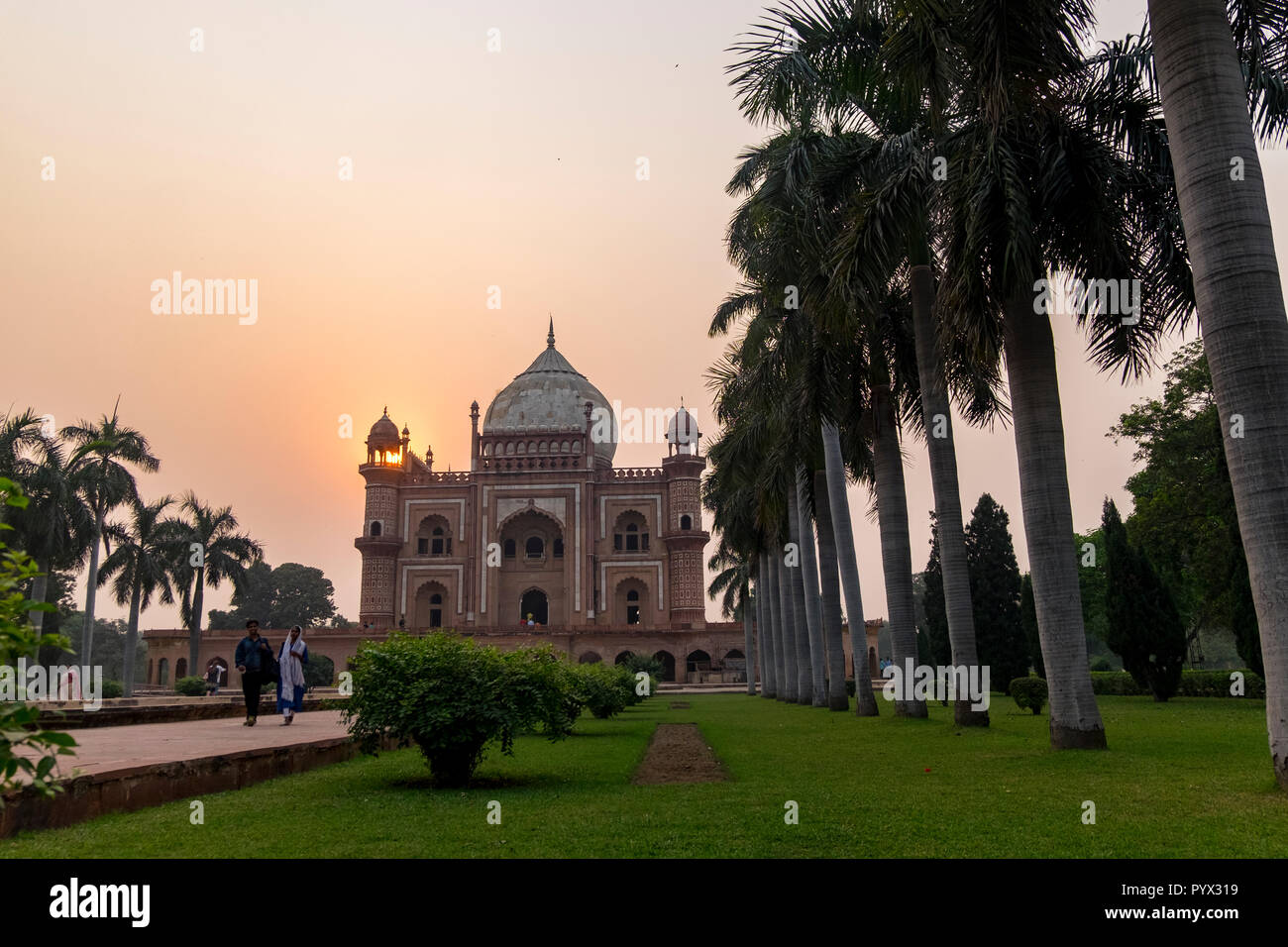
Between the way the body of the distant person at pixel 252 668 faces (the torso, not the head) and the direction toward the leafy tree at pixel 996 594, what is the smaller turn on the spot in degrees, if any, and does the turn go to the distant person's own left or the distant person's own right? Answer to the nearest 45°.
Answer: approximately 135° to the distant person's own left

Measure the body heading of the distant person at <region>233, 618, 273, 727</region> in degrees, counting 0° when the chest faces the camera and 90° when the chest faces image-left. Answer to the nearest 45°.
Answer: approximately 0°

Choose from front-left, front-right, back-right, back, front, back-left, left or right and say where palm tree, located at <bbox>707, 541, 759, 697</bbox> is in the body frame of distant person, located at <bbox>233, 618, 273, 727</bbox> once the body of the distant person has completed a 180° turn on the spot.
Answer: front-right

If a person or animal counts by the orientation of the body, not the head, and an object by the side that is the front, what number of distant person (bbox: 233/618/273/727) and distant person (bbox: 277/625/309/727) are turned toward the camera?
2

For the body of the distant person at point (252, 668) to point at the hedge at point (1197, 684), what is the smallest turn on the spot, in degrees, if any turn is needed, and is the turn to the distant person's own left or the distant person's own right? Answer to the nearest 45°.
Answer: approximately 90° to the distant person's own left

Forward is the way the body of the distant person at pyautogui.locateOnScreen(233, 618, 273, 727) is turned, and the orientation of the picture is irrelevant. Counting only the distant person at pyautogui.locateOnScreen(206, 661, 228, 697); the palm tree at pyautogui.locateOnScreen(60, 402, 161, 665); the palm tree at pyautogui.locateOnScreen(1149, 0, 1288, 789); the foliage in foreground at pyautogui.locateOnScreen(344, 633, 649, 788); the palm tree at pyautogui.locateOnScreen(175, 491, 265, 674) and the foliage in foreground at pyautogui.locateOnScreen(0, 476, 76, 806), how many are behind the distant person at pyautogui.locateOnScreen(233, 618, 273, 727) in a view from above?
3

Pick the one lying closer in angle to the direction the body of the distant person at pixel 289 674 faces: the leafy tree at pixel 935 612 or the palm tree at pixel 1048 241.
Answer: the palm tree

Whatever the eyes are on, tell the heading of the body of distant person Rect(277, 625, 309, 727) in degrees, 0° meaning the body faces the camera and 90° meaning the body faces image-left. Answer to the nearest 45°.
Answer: approximately 0°

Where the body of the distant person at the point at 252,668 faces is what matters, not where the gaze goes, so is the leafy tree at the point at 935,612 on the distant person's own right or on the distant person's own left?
on the distant person's own left

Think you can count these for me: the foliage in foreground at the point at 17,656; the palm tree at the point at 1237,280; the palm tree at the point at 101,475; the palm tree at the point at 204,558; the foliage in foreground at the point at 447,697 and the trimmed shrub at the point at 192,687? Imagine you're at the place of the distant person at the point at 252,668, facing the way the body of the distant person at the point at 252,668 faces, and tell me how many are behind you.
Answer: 3

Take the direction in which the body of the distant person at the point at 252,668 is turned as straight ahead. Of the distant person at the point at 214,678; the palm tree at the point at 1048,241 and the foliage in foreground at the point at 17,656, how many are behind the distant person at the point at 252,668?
1

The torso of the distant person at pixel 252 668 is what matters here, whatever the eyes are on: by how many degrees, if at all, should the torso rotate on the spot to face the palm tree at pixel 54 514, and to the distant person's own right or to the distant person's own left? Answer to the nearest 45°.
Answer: approximately 180°
